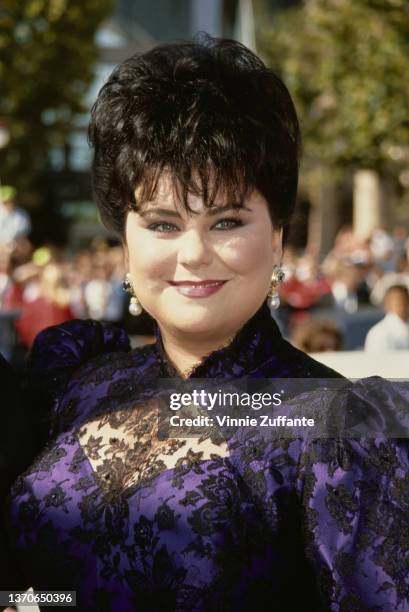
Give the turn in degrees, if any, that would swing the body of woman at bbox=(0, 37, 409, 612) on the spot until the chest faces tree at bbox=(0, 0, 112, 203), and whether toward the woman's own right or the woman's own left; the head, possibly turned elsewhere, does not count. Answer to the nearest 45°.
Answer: approximately 135° to the woman's own right

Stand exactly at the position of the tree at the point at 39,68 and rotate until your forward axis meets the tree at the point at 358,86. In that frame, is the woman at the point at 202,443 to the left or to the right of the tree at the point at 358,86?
right

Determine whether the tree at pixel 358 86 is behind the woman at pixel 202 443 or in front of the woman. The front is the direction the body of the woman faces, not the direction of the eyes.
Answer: behind

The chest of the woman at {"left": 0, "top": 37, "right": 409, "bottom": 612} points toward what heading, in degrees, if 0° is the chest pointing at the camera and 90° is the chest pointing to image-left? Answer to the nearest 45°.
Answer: approximately 45°
